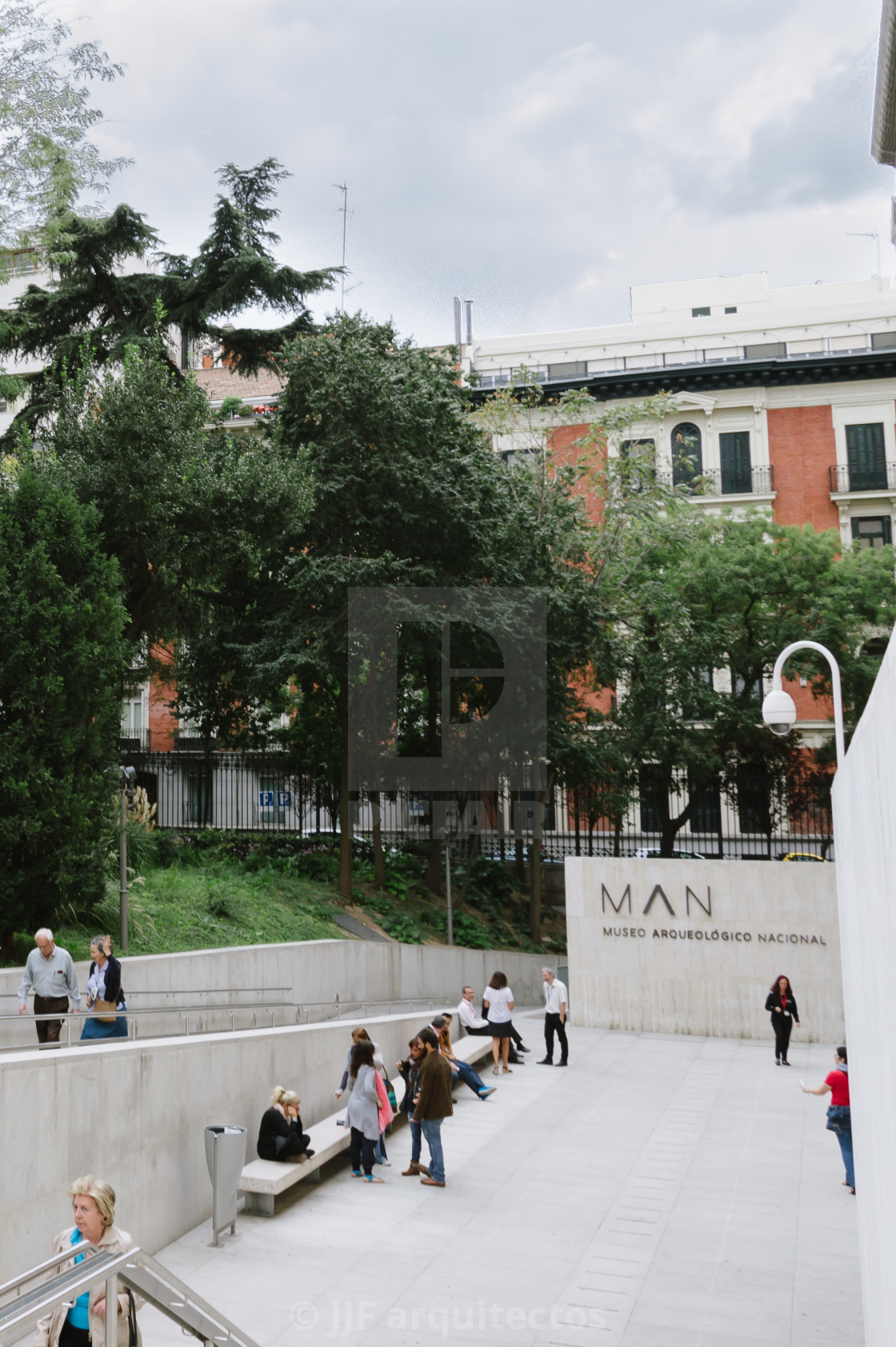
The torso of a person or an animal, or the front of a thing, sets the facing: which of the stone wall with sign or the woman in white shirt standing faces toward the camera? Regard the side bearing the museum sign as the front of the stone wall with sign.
the stone wall with sign

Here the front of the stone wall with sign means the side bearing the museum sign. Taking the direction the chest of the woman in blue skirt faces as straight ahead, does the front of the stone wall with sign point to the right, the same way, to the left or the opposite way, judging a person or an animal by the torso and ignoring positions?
the same way

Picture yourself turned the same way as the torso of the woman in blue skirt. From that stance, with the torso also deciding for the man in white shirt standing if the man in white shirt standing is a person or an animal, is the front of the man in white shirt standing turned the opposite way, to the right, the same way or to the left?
the same way

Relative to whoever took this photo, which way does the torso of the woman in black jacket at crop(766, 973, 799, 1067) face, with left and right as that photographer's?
facing the viewer

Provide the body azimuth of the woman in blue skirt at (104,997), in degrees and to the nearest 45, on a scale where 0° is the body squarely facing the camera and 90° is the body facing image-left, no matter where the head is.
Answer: approximately 45°

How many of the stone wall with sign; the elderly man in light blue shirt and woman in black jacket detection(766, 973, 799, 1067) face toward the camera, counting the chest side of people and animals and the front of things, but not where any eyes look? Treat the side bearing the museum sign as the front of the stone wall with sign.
3

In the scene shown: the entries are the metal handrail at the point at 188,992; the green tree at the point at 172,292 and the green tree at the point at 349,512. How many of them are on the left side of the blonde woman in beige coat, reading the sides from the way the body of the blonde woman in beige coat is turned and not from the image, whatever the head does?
0

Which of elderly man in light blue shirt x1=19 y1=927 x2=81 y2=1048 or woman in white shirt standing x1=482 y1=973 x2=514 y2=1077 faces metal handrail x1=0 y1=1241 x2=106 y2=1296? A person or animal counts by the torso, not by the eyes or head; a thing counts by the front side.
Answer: the elderly man in light blue shirt

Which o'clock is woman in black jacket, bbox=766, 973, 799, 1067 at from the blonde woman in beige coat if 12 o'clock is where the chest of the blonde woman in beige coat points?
The woman in black jacket is roughly at 6 o'clock from the blonde woman in beige coat.

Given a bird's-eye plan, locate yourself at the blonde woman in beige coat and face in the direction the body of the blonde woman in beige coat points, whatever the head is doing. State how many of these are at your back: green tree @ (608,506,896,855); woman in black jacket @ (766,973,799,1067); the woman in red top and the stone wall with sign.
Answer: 4

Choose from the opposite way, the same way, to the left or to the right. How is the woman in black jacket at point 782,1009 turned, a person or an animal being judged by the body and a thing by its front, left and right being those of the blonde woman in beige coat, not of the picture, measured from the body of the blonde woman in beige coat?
the same way

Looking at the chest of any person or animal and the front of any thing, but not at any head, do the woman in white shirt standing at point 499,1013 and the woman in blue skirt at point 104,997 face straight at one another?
no

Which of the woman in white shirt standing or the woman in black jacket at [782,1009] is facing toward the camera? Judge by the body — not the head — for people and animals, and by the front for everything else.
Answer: the woman in black jacket

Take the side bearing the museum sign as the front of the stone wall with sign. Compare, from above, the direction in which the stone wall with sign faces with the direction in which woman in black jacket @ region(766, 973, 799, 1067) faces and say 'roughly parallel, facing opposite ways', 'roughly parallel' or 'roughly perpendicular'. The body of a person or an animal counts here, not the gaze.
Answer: roughly parallel

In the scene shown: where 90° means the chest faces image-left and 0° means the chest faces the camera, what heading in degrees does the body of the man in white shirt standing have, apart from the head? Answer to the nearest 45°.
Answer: approximately 45°
